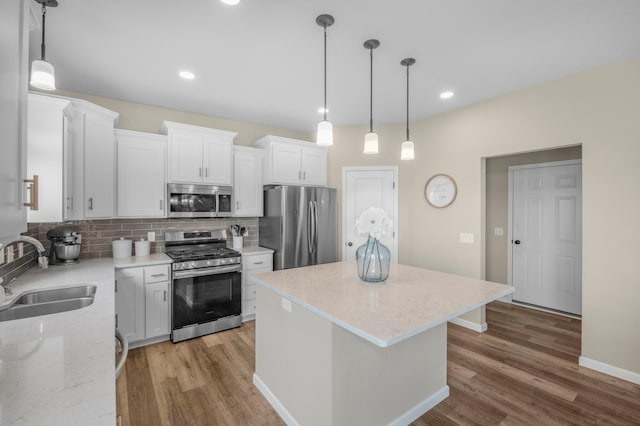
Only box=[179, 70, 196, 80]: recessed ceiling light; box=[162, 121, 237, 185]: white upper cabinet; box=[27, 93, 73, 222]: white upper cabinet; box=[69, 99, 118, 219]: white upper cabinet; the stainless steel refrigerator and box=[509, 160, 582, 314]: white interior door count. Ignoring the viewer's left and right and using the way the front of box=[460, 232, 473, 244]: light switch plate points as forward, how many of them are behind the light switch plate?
1

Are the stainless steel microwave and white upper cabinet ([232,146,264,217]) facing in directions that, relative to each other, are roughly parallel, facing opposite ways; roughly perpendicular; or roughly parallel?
roughly parallel

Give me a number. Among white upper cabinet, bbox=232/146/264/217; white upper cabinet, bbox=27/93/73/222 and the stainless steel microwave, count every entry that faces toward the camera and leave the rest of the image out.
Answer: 2

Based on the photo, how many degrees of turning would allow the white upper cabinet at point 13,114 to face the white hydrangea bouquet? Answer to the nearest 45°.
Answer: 0° — it already faces it

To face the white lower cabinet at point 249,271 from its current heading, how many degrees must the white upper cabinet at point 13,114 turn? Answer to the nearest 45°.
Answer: approximately 45° to its left

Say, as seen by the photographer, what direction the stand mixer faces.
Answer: facing the viewer and to the right of the viewer

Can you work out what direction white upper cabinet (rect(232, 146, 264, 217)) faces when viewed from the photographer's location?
facing the viewer

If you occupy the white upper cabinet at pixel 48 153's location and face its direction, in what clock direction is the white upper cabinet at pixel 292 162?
the white upper cabinet at pixel 292 162 is roughly at 12 o'clock from the white upper cabinet at pixel 48 153.

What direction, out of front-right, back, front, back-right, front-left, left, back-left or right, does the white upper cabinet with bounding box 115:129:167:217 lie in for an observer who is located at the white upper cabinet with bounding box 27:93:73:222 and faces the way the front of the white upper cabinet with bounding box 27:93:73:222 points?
front-left

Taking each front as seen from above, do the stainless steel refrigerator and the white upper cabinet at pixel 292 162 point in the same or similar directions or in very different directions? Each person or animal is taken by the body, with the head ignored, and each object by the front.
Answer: same or similar directions

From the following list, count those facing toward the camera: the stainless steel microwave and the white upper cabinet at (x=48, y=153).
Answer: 1

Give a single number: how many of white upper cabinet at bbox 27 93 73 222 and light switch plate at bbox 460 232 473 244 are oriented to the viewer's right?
1

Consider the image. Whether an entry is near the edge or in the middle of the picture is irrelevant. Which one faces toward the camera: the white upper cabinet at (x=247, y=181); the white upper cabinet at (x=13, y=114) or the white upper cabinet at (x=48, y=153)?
the white upper cabinet at (x=247, y=181)

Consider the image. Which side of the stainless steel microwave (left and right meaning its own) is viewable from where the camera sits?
front

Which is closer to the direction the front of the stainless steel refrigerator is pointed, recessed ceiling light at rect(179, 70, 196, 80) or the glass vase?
the glass vase
